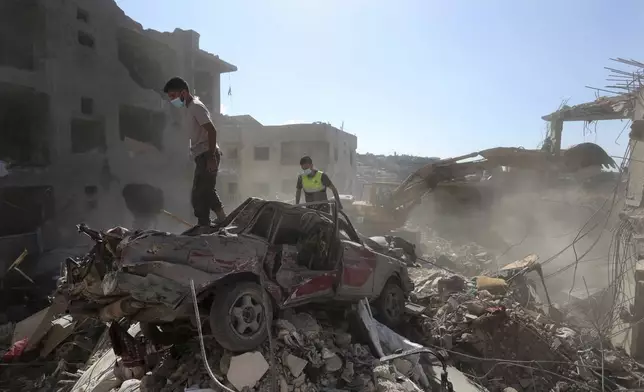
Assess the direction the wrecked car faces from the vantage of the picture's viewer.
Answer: facing the viewer and to the left of the viewer

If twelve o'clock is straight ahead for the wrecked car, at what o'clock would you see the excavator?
The excavator is roughly at 6 o'clock from the wrecked car.

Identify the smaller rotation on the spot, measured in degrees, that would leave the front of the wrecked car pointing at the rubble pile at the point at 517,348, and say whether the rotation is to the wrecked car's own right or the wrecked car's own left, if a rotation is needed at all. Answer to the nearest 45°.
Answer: approximately 135° to the wrecked car's own left

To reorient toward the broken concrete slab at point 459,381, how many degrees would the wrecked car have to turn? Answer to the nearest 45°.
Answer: approximately 135° to its left

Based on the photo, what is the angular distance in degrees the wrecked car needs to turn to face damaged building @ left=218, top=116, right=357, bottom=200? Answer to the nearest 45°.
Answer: approximately 135° to its right
